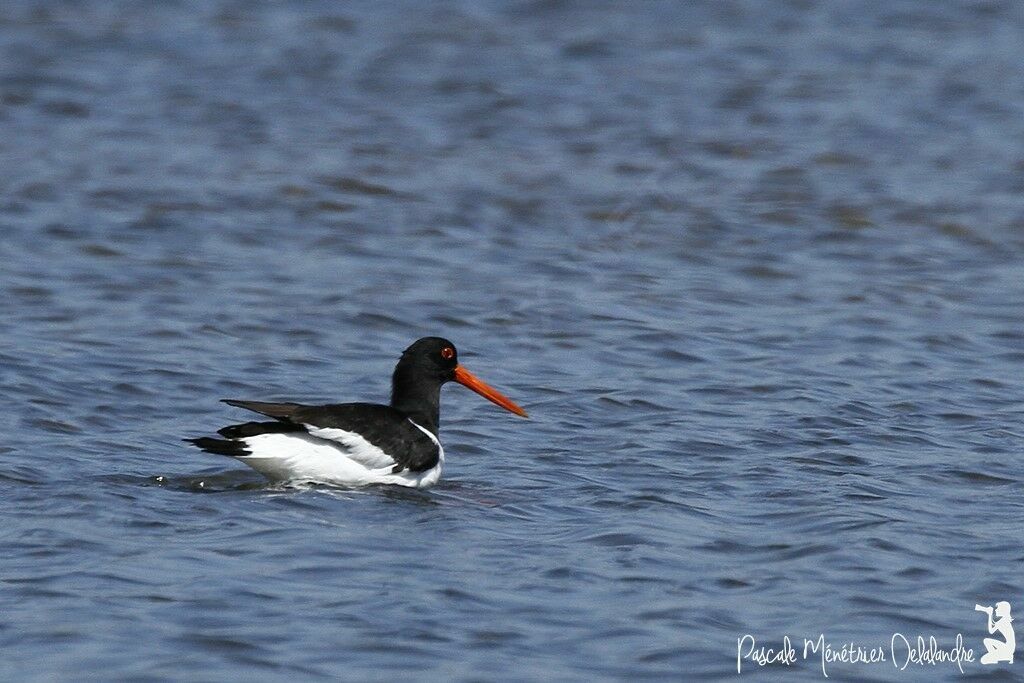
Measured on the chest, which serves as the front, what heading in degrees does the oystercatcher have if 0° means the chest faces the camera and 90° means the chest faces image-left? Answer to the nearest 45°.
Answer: approximately 270°
